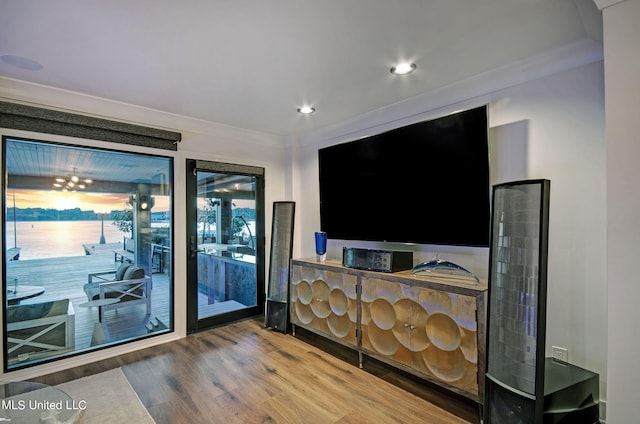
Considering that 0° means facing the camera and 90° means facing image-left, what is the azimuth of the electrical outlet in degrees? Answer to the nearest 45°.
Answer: approximately 45°

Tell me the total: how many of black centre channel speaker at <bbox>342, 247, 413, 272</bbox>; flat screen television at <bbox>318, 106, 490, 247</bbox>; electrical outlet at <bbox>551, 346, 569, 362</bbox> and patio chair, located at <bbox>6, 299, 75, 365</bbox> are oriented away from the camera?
1

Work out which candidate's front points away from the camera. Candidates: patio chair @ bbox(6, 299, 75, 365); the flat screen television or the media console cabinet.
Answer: the patio chair

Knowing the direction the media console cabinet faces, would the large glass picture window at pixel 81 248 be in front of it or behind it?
in front

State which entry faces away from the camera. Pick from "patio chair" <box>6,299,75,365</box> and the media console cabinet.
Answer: the patio chair

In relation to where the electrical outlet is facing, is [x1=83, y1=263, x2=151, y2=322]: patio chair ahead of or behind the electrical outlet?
ahead

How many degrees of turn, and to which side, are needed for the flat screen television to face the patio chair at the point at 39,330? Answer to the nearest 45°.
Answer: approximately 45° to its right

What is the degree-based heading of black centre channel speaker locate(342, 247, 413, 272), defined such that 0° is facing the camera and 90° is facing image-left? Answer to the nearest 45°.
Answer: approximately 45°

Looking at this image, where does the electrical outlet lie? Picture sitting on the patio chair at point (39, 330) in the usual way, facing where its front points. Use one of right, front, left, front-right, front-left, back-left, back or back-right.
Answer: back-right

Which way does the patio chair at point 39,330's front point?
away from the camera

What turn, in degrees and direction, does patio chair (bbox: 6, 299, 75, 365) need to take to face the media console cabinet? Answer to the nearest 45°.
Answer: approximately 135° to its right
